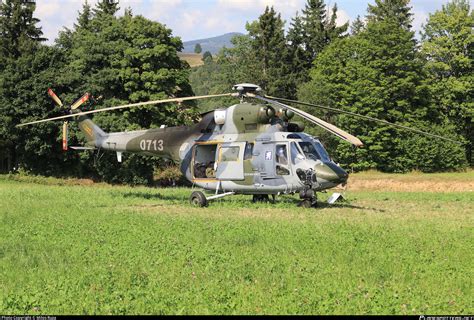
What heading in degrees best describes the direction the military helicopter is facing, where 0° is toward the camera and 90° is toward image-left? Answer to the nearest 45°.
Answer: approximately 315°
